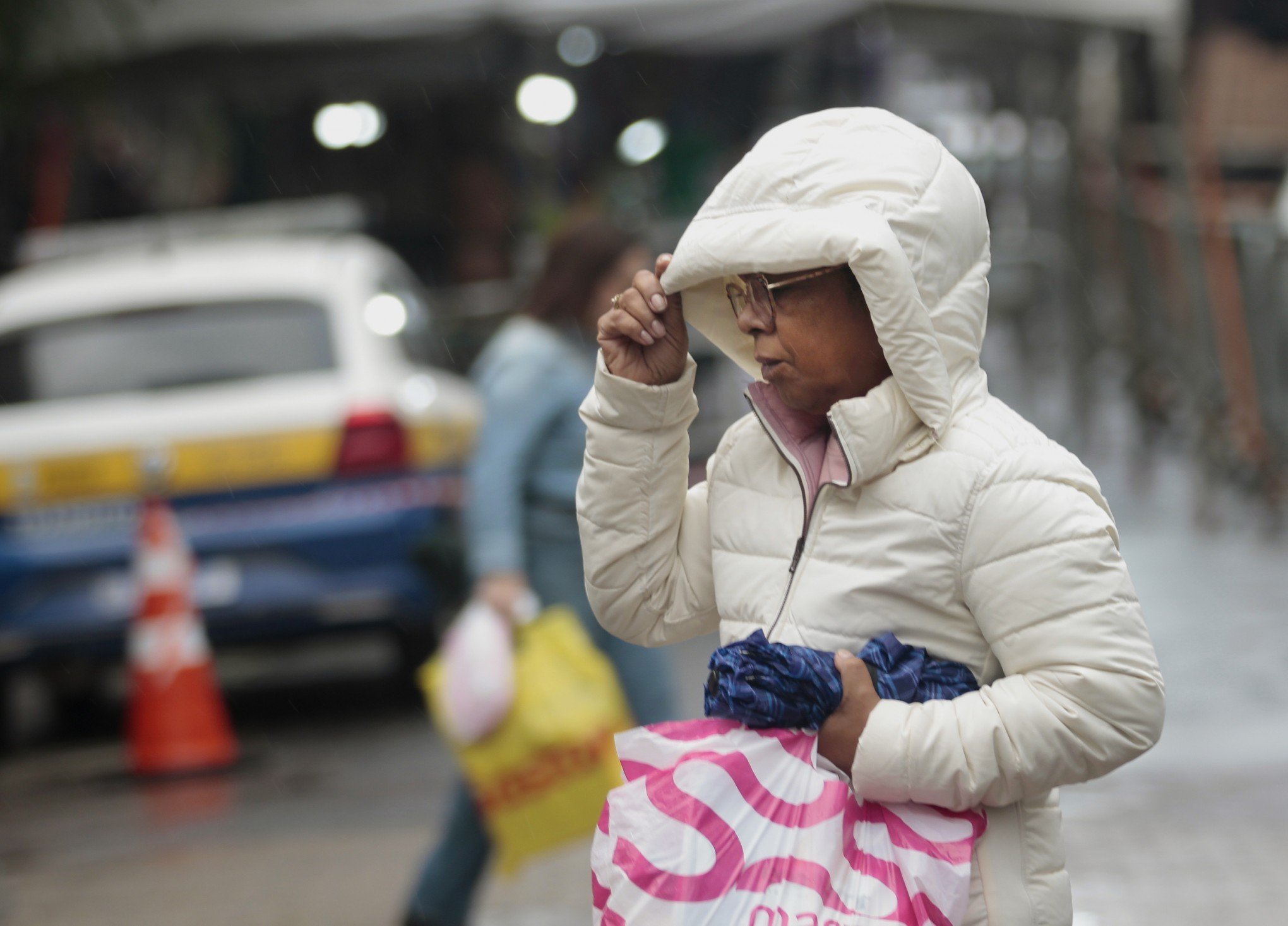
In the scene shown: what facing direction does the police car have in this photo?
away from the camera

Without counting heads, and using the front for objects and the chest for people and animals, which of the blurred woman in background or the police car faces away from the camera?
the police car

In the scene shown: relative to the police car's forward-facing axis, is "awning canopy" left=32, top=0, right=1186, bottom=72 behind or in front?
in front

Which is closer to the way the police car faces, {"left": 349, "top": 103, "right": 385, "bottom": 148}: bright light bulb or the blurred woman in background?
the bright light bulb

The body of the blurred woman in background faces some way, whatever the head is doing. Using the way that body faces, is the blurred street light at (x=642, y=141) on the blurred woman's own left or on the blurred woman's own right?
on the blurred woman's own left

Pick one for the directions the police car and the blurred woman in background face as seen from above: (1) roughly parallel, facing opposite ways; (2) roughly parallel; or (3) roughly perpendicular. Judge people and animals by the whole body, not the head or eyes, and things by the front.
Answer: roughly perpendicular

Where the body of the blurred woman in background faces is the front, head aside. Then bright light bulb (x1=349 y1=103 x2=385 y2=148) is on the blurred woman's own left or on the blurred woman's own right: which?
on the blurred woman's own left

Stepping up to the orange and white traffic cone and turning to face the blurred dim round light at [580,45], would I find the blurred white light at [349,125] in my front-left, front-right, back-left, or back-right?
front-left

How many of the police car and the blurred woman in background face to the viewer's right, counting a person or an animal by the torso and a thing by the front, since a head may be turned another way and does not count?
1

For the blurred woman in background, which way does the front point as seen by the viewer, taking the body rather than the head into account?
to the viewer's right

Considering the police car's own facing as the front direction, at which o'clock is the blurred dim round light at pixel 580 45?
The blurred dim round light is roughly at 1 o'clock from the police car.

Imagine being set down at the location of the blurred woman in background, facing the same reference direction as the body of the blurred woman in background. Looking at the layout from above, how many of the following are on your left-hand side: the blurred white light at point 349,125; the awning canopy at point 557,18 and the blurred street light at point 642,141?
3

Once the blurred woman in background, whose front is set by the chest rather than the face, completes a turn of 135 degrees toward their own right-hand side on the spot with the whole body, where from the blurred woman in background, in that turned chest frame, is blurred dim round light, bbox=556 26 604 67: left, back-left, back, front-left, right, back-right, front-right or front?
back-right
